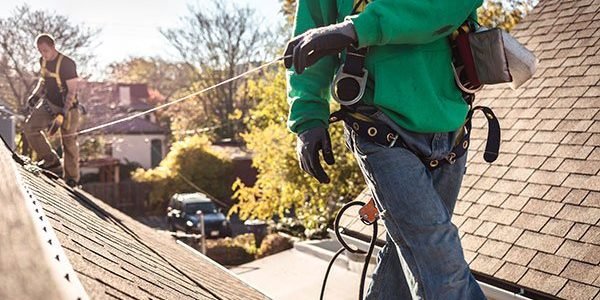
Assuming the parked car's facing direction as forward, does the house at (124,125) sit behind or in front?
behind

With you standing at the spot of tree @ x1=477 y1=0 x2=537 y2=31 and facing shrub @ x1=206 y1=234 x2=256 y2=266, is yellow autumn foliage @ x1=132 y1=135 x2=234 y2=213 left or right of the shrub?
right

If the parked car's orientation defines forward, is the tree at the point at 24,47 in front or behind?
behind

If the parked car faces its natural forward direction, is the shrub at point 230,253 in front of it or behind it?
in front
